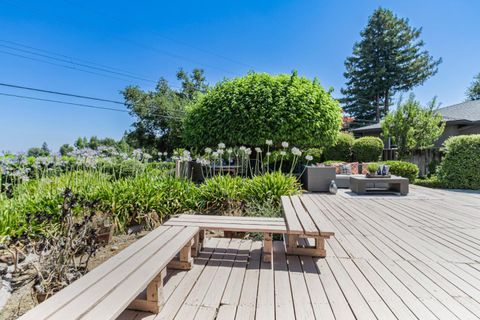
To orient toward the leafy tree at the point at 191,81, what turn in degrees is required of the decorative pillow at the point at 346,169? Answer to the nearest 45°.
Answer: approximately 135° to its right

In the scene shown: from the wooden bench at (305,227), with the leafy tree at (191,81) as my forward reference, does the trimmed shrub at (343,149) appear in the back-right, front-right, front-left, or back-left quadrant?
front-right

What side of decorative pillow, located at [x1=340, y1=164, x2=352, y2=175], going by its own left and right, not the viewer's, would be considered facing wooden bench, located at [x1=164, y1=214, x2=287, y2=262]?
front

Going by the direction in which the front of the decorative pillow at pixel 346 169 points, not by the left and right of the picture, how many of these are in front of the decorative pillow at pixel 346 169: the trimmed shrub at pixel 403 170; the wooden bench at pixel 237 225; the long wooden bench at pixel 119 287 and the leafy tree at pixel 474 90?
2

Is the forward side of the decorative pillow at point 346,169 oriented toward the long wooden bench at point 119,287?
yes

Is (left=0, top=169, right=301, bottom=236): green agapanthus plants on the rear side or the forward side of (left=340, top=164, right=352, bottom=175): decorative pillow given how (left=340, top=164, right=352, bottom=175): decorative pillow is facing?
on the forward side

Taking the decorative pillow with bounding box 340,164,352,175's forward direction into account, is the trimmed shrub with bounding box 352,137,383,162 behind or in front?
behind

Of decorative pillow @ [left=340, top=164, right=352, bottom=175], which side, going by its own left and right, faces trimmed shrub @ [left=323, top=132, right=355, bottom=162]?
back

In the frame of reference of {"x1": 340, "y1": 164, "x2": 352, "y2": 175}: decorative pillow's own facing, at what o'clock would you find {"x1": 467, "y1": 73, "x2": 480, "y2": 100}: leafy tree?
The leafy tree is roughly at 7 o'clock from the decorative pillow.

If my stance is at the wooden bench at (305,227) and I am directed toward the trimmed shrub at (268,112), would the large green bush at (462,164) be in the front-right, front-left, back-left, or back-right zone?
front-right

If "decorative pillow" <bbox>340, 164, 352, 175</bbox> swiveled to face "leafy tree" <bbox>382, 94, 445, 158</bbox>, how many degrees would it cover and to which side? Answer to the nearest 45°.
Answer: approximately 135° to its left

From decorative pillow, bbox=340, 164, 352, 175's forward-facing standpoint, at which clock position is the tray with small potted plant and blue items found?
The tray with small potted plant and blue items is roughly at 11 o'clock from the decorative pillow.

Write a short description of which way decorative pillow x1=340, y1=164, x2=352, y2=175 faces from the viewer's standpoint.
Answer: facing the viewer

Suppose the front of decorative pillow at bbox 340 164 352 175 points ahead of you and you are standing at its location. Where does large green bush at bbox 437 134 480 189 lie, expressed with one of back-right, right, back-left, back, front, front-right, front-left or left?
left

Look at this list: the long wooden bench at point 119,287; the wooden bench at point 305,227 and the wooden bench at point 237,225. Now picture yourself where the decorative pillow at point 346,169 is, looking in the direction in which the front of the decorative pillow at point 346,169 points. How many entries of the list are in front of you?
3

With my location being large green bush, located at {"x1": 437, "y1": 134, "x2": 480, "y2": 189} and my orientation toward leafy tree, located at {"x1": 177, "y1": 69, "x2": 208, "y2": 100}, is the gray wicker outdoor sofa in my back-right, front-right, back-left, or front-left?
front-left
